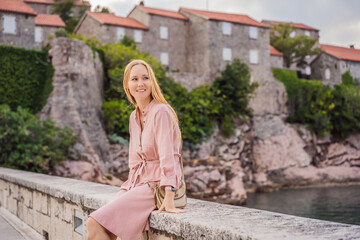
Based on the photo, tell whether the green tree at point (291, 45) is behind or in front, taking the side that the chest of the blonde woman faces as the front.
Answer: behind

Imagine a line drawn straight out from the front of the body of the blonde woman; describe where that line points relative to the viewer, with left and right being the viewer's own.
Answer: facing the viewer and to the left of the viewer

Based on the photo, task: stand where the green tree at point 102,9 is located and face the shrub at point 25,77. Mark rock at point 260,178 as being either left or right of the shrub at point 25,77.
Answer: left

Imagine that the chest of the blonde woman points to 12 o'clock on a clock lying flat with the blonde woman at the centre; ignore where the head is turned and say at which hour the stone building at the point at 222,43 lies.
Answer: The stone building is roughly at 5 o'clock from the blonde woman.

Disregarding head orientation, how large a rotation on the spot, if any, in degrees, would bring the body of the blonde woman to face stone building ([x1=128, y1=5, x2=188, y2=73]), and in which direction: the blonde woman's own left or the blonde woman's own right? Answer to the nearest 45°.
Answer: approximately 135° to the blonde woman's own right

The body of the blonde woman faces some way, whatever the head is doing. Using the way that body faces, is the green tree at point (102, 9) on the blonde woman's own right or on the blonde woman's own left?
on the blonde woman's own right

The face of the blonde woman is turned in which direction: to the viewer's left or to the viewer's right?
to the viewer's right

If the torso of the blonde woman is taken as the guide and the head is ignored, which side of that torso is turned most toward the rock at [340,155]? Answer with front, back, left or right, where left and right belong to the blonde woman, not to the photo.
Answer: back
